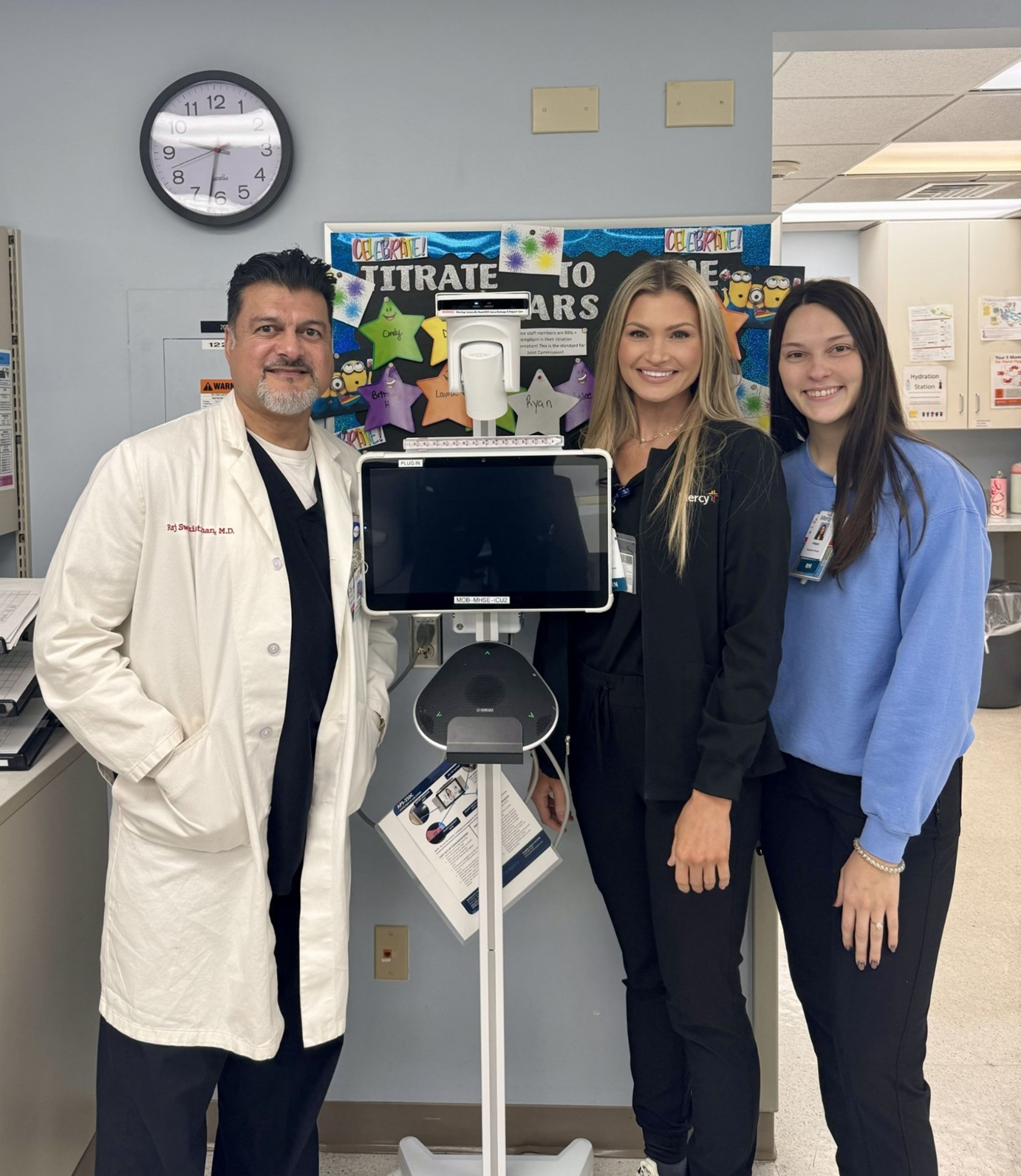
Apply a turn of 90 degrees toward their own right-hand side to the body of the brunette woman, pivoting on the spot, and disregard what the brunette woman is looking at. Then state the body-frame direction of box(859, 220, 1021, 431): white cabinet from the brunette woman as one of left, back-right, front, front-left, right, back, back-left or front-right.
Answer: front-right
